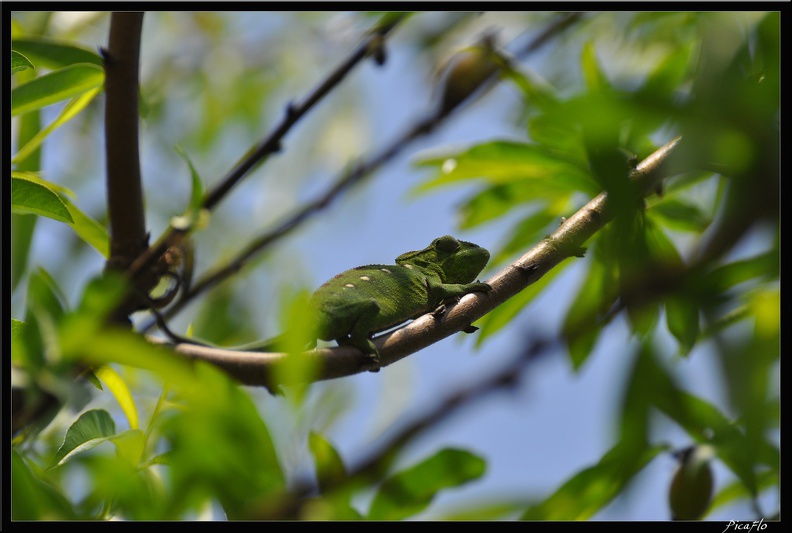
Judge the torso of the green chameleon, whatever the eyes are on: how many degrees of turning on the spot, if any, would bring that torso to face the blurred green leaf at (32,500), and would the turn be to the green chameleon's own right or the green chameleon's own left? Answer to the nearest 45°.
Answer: approximately 135° to the green chameleon's own right

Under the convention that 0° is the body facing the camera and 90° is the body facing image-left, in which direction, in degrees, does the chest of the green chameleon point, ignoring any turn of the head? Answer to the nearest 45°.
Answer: approximately 270°

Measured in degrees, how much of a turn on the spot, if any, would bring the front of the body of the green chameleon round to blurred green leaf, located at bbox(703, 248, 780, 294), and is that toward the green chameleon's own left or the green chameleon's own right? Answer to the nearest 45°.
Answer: approximately 45° to the green chameleon's own right
